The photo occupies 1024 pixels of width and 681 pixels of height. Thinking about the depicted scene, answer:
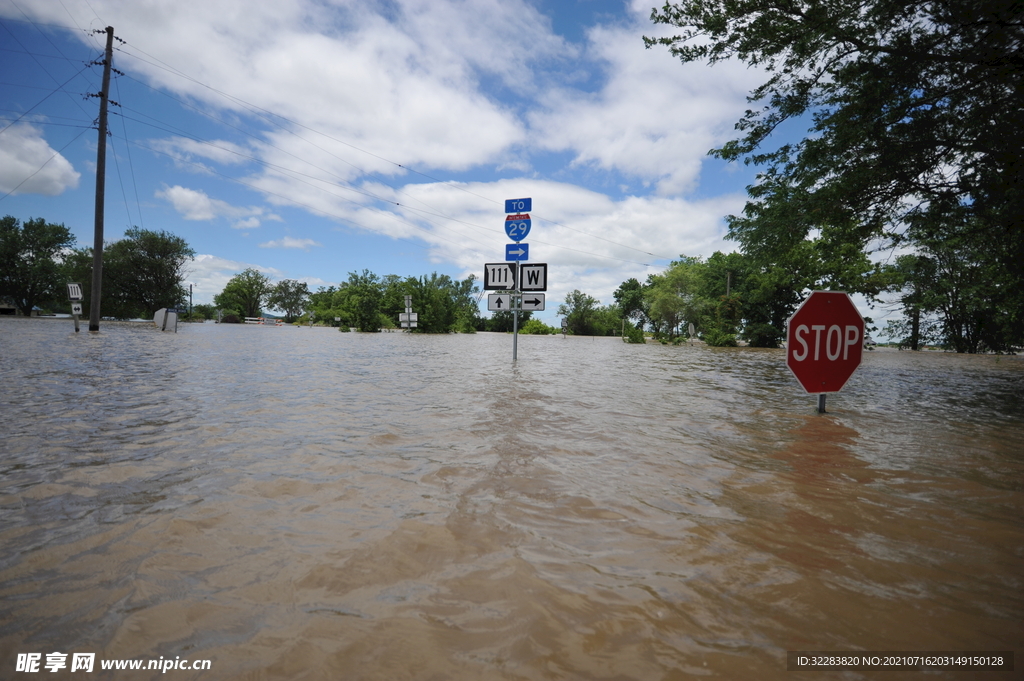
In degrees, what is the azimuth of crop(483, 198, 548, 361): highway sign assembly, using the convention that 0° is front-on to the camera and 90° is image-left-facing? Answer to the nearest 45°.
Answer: approximately 0°

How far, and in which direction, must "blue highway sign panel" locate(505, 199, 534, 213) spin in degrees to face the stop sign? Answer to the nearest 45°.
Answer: approximately 45° to its left

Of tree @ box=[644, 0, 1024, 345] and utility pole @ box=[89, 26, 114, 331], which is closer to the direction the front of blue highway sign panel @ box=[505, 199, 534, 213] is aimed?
the tree

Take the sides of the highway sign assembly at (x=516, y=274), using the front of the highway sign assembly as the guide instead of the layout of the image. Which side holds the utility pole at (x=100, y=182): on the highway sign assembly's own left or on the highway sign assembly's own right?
on the highway sign assembly's own right

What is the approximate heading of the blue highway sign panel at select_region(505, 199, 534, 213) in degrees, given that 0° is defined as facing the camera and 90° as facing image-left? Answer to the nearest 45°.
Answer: approximately 0°

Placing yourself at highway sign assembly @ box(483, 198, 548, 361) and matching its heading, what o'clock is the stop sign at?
The stop sign is roughly at 11 o'clock from the highway sign assembly.

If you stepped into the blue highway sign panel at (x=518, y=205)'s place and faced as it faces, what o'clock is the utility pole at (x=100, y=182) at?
The utility pole is roughly at 4 o'clock from the blue highway sign panel.
